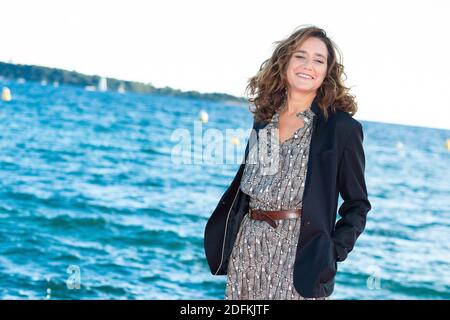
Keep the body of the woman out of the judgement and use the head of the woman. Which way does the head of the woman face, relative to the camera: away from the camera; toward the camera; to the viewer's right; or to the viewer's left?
toward the camera

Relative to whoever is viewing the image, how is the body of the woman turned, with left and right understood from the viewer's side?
facing the viewer and to the left of the viewer
